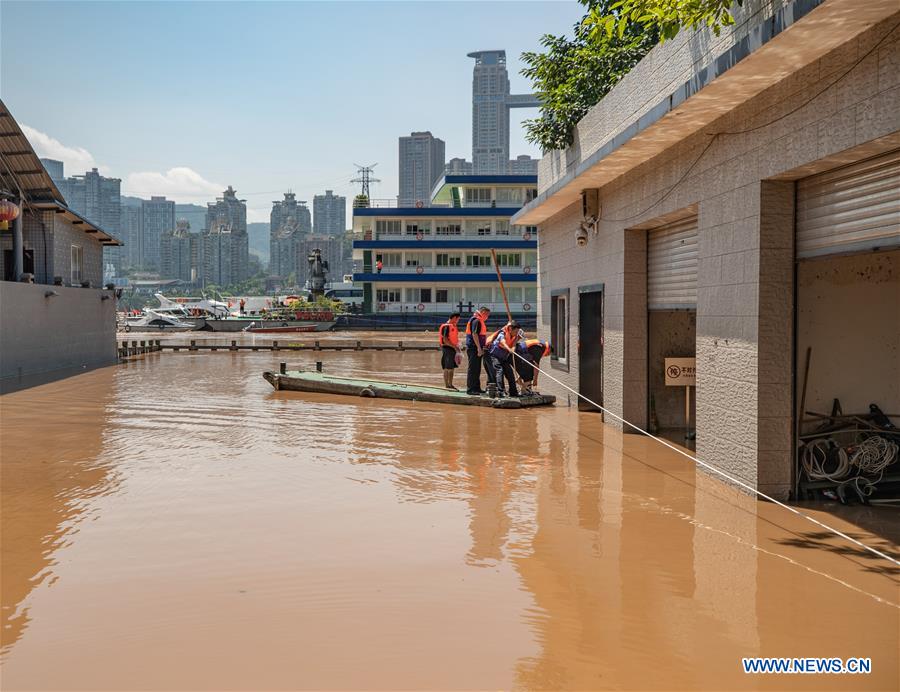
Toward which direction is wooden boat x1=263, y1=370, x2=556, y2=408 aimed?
to the viewer's left

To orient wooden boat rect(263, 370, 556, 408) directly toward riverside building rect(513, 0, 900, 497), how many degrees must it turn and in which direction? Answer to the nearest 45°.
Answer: approximately 135° to its left

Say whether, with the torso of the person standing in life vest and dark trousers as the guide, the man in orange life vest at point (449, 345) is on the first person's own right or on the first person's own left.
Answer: on the first person's own left

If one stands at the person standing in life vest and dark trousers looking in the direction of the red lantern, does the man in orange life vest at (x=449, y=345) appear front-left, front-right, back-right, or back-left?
front-right

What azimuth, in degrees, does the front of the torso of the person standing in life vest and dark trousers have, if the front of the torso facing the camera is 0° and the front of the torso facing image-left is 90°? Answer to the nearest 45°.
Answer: approximately 270°
